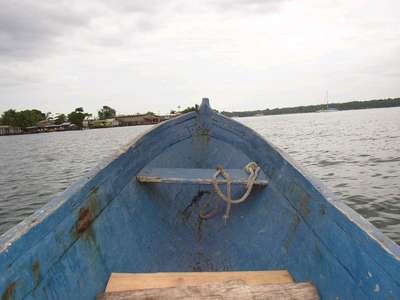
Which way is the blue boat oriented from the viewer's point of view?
away from the camera
